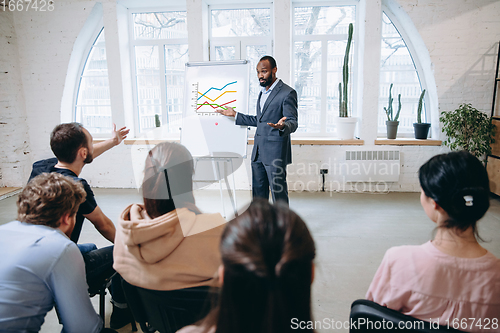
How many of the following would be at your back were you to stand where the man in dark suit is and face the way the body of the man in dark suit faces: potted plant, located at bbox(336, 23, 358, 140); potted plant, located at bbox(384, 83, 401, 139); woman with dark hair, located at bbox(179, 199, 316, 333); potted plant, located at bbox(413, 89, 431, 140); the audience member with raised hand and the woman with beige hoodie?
3

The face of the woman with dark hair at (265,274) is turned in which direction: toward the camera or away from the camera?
away from the camera

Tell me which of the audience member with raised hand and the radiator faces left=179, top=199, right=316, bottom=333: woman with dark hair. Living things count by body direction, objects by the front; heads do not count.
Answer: the radiator

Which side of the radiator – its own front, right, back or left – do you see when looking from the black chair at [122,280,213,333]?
front

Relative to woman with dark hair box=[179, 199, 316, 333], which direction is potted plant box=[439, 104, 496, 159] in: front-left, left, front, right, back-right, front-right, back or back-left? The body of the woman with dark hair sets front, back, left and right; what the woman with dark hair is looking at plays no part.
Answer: front-right

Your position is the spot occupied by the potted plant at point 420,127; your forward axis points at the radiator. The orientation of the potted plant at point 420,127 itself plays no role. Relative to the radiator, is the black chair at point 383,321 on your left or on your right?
left

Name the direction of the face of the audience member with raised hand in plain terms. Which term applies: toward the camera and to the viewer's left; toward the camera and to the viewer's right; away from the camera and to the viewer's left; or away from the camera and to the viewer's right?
away from the camera and to the viewer's right

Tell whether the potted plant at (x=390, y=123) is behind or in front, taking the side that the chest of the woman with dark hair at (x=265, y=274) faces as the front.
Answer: in front

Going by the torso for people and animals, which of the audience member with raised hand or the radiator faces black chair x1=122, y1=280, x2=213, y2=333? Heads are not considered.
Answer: the radiator

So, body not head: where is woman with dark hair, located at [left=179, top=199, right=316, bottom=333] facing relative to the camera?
away from the camera

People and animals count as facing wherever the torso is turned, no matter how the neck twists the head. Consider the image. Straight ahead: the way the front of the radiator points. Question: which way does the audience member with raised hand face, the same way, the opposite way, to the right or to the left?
the opposite way

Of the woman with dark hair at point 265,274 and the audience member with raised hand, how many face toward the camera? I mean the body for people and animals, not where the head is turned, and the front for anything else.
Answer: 0

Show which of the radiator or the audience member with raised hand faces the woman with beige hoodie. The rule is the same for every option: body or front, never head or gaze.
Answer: the radiator

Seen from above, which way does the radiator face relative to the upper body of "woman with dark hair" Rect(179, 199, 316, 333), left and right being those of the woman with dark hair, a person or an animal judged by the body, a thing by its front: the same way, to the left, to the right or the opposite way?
the opposite way

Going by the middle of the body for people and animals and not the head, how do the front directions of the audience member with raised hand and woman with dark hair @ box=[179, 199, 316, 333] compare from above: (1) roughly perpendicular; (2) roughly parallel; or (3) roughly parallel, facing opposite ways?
roughly parallel

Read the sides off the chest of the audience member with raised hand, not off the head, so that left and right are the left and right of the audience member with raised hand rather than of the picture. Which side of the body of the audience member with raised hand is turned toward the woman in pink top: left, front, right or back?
right

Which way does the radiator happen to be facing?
toward the camera

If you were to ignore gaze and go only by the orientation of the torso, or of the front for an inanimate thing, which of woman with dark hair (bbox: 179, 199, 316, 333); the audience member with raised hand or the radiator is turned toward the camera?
the radiator

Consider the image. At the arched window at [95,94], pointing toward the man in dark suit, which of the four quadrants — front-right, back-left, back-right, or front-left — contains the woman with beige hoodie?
front-right

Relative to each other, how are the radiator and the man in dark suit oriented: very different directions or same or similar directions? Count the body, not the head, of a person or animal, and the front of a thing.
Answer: same or similar directions

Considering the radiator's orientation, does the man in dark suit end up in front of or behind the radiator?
in front
